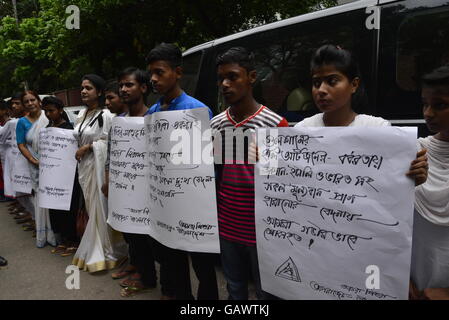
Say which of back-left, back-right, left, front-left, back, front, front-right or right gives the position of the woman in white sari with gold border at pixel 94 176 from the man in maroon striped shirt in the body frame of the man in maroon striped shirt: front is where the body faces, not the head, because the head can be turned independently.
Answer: right

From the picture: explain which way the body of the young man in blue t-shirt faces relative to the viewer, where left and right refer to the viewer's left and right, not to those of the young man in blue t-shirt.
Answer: facing the viewer and to the left of the viewer

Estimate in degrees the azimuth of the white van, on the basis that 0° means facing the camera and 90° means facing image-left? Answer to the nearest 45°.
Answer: approximately 135°

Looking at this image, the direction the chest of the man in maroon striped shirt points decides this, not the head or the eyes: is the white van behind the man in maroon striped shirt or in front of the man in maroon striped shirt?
behind

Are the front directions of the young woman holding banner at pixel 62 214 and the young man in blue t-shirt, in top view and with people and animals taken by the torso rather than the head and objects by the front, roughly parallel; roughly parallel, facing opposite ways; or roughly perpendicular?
roughly parallel

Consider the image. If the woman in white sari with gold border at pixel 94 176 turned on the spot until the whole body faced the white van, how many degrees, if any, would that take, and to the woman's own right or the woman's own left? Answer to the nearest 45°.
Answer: approximately 90° to the woman's own left

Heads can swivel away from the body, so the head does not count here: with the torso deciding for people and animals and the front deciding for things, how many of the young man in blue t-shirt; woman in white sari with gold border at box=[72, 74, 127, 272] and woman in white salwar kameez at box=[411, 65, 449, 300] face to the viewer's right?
0

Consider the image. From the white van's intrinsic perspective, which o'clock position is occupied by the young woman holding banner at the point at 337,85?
The young woman holding banner is roughly at 8 o'clock from the white van.

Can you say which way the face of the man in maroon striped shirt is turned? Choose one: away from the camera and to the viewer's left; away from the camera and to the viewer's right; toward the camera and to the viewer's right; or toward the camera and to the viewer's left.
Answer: toward the camera and to the viewer's left

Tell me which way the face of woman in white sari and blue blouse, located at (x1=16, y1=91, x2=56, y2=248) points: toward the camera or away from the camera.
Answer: toward the camera

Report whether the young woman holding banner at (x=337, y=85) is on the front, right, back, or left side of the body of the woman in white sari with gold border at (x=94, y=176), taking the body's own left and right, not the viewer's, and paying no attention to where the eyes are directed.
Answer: left

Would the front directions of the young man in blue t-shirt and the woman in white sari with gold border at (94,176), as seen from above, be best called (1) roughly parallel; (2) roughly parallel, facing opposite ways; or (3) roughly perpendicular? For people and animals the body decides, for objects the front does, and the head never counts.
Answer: roughly parallel

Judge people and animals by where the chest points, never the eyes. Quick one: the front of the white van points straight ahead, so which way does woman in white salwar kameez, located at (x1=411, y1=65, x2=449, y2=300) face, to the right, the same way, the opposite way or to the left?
to the left
